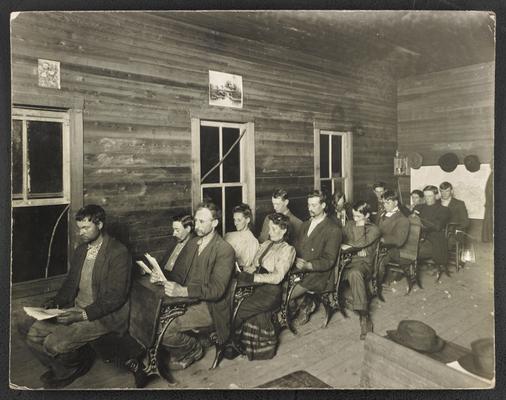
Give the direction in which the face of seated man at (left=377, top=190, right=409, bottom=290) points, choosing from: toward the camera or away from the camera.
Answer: toward the camera

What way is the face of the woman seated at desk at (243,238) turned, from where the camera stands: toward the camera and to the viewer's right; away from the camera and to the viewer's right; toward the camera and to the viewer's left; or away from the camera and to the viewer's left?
toward the camera and to the viewer's left

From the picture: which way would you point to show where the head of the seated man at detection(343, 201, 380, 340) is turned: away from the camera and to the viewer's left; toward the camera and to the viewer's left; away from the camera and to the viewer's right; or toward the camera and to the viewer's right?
toward the camera and to the viewer's left

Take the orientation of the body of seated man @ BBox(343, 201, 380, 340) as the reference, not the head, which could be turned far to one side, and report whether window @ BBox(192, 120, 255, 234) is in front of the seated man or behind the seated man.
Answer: in front

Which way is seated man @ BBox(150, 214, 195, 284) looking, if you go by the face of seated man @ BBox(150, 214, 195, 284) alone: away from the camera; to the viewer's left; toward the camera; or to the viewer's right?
to the viewer's left

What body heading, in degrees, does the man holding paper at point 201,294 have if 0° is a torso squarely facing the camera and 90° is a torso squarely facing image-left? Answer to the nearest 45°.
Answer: approximately 45°

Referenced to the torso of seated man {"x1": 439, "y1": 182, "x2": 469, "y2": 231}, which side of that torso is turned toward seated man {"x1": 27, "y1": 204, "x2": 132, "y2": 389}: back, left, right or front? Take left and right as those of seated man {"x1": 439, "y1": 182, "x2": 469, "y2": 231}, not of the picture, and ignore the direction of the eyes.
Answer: front

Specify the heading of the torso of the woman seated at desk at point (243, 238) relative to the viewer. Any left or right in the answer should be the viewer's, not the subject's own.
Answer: facing the viewer and to the left of the viewer

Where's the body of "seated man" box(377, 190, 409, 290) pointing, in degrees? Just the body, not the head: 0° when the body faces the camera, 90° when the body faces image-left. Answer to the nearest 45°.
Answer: approximately 45°

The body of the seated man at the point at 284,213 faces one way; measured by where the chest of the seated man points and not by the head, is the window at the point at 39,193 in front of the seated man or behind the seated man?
in front

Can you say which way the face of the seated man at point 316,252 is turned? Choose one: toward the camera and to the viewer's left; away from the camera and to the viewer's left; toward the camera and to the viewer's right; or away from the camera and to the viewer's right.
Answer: toward the camera and to the viewer's left

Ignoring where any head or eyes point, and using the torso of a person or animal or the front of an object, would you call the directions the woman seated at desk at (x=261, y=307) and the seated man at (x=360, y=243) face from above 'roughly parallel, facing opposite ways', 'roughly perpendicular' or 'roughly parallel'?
roughly parallel
